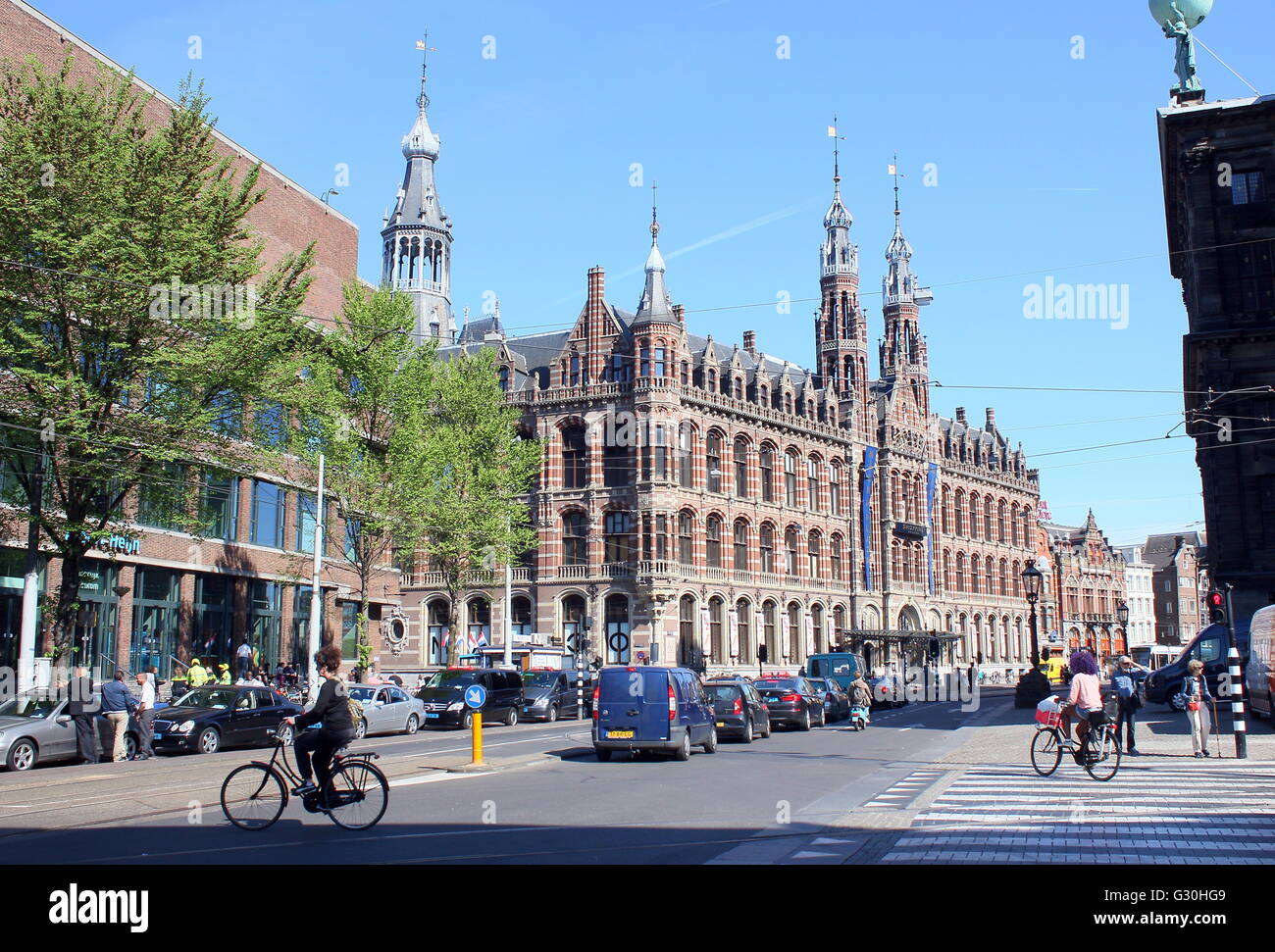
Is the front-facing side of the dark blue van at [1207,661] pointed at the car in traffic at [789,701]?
yes

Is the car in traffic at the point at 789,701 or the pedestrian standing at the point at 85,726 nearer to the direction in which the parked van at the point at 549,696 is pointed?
the pedestrian standing

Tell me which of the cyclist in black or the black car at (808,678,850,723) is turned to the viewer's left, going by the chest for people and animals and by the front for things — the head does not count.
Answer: the cyclist in black

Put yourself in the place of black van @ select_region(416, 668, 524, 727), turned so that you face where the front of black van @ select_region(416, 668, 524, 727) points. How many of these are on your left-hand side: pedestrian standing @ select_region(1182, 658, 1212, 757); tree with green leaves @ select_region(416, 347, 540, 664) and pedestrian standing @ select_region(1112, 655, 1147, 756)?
2

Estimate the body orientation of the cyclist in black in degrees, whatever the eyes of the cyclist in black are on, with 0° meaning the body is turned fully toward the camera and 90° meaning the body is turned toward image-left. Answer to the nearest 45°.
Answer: approximately 90°

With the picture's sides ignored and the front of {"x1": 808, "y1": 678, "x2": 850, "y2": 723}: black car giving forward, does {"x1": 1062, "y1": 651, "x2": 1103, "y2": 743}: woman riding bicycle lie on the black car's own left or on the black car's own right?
on the black car's own right

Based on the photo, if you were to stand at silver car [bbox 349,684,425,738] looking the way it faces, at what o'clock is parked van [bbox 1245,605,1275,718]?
The parked van is roughly at 8 o'clock from the silver car.

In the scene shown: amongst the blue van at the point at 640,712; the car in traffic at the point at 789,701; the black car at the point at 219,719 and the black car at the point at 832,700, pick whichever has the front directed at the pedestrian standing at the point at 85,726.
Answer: the black car at the point at 219,719

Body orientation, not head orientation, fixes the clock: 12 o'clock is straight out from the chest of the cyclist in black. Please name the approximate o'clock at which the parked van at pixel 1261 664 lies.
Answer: The parked van is roughly at 5 o'clock from the cyclist in black.

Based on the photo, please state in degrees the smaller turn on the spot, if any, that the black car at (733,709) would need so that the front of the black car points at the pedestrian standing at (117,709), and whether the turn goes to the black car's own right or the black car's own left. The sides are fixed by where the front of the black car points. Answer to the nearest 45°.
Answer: approximately 135° to the black car's own left
